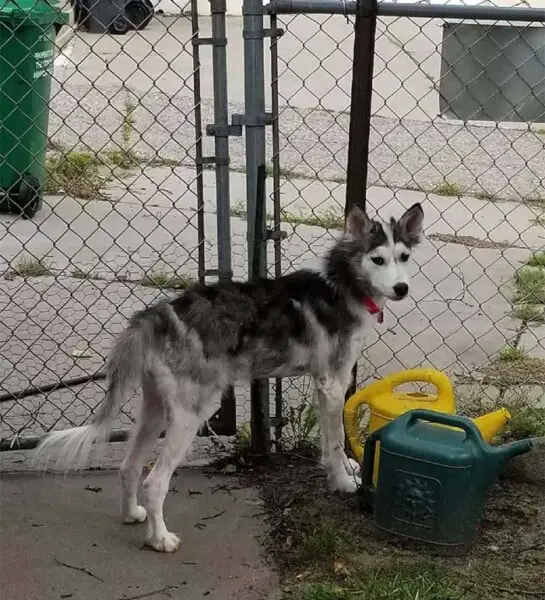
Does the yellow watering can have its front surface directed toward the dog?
no

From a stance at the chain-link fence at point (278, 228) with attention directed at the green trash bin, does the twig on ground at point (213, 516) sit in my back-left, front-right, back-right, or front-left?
back-left

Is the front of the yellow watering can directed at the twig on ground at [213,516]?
no

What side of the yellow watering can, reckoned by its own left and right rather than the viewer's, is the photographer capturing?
right

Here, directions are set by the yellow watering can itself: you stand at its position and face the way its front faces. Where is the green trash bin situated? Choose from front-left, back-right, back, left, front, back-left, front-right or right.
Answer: back-left

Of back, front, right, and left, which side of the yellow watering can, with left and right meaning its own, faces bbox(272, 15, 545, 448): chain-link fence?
left

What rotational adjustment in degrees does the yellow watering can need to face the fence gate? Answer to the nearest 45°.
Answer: approximately 135° to its left

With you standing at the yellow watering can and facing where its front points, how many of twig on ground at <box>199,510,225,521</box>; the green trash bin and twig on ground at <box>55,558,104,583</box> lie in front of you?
0

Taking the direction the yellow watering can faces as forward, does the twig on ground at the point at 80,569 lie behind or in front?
behind
